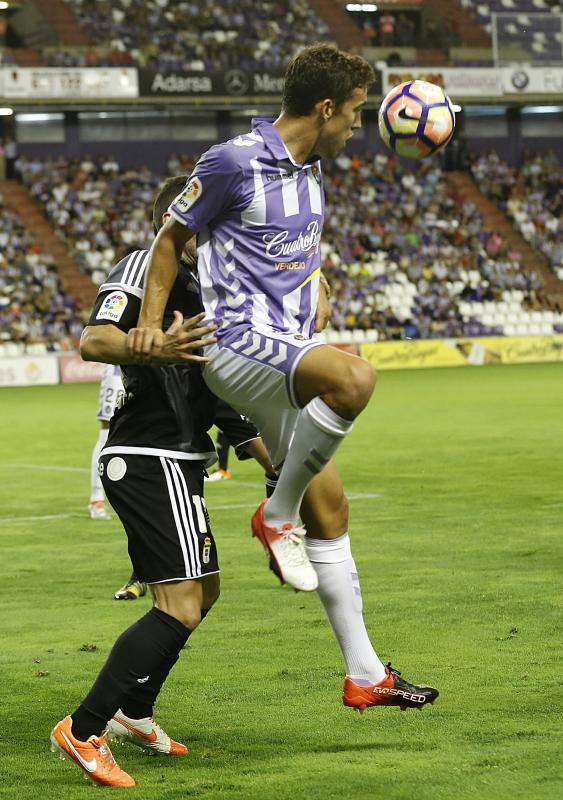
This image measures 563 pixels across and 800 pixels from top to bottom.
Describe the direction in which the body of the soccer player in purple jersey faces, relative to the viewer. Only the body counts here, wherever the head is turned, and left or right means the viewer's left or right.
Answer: facing the viewer and to the right of the viewer

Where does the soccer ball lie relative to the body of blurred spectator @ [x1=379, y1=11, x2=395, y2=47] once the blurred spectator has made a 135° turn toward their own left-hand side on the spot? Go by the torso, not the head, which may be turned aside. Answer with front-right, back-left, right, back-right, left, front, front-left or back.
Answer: back-right

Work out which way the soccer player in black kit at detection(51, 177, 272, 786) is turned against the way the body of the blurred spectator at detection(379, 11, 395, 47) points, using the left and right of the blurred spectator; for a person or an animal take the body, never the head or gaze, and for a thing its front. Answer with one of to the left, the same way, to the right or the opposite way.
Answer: to the left

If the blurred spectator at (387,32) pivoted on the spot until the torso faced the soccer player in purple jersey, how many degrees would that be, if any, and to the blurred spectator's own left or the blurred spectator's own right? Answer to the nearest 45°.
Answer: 0° — they already face them

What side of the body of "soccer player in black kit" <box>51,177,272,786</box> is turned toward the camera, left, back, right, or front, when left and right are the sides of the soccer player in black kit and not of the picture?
right

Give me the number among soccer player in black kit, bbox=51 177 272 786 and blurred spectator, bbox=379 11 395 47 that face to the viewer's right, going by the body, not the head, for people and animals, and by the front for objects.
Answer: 1

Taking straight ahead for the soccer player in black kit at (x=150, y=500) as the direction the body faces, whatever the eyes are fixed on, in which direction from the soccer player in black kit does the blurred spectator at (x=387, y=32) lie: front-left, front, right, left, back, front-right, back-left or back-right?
left

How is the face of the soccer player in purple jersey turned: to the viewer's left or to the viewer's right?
to the viewer's right

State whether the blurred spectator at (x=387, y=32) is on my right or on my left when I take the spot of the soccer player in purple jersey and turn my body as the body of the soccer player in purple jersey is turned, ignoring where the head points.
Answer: on my left

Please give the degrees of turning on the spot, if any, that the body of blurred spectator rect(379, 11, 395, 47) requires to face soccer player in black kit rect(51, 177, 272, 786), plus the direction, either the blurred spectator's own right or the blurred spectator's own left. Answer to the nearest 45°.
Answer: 0° — they already face them

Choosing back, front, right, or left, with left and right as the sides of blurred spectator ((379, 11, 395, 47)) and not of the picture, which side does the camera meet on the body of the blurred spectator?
front
